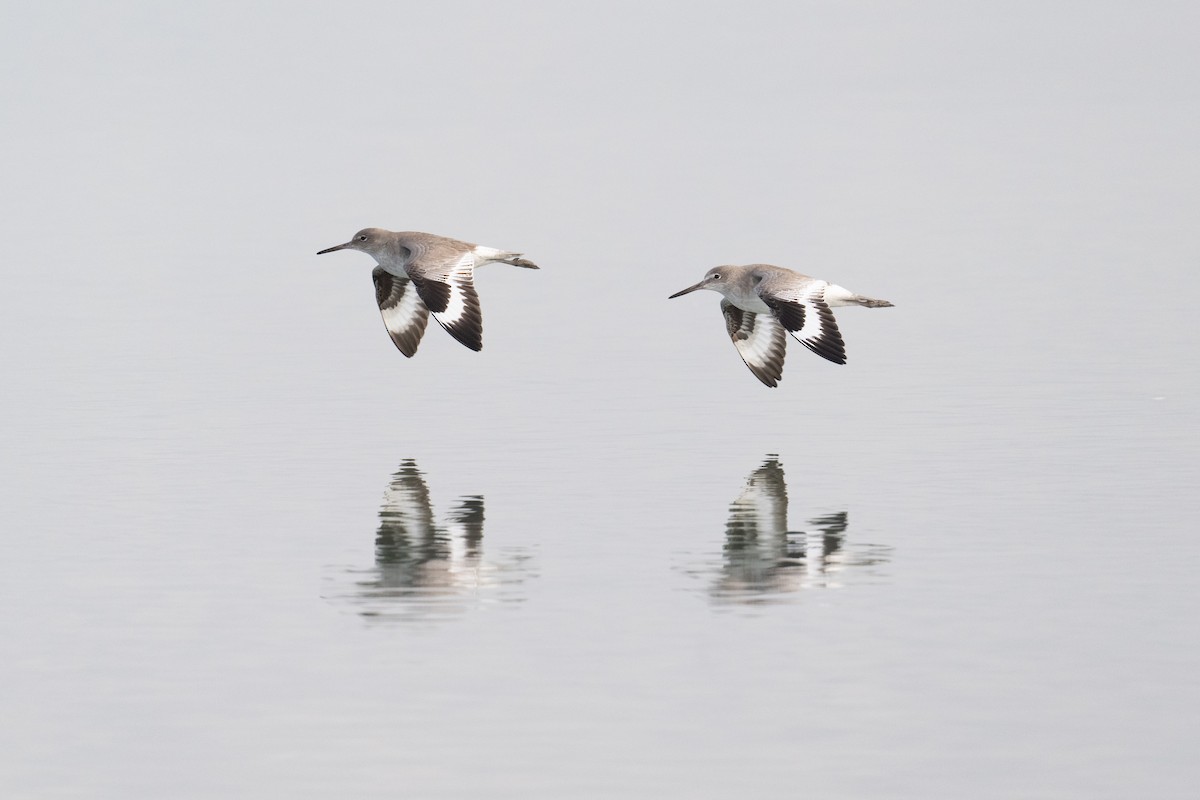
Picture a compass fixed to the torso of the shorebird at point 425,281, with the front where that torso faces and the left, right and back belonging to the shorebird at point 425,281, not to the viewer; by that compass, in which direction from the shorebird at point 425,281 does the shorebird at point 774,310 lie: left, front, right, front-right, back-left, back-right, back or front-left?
back

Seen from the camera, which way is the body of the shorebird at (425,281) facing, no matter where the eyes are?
to the viewer's left

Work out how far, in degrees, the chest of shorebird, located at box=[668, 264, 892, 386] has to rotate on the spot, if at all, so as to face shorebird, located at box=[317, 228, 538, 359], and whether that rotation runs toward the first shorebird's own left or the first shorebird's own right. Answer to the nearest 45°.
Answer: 0° — it already faces it

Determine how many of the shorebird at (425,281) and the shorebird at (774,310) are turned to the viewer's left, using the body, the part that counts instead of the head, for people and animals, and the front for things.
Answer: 2

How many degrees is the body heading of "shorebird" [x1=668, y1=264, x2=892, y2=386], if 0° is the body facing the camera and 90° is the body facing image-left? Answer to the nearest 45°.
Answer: approximately 90°
